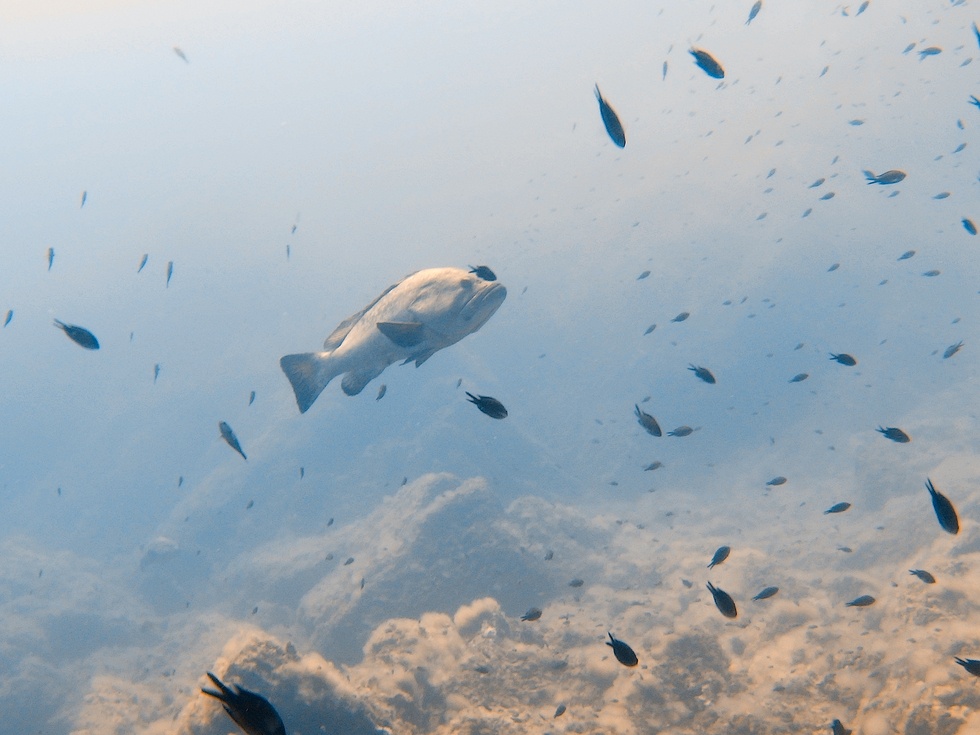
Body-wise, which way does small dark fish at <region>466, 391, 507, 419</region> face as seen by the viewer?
to the viewer's right

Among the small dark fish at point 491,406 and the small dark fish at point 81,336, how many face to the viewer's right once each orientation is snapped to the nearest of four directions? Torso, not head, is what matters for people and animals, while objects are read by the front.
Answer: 2

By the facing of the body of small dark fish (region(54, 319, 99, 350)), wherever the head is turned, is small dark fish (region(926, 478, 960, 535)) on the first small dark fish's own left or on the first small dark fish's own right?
on the first small dark fish's own right

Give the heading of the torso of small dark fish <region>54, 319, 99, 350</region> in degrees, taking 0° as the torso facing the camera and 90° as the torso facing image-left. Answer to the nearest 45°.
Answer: approximately 270°

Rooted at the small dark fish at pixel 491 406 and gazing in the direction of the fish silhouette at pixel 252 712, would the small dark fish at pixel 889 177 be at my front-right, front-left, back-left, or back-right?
back-left

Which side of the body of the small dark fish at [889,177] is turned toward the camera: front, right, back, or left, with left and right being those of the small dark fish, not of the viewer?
right

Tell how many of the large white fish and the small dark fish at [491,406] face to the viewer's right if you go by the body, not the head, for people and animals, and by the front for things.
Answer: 2

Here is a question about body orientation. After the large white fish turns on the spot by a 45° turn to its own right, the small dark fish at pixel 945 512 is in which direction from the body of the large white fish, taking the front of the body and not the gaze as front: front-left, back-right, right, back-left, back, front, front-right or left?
front

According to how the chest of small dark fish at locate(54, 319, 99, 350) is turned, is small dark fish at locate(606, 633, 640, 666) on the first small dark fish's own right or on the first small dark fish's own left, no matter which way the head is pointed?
on the first small dark fish's own right

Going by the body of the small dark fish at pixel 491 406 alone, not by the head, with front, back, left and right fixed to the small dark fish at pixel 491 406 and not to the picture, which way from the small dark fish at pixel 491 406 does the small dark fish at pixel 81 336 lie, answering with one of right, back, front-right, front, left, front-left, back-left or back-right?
back-left

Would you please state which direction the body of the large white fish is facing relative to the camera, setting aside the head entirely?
to the viewer's right
